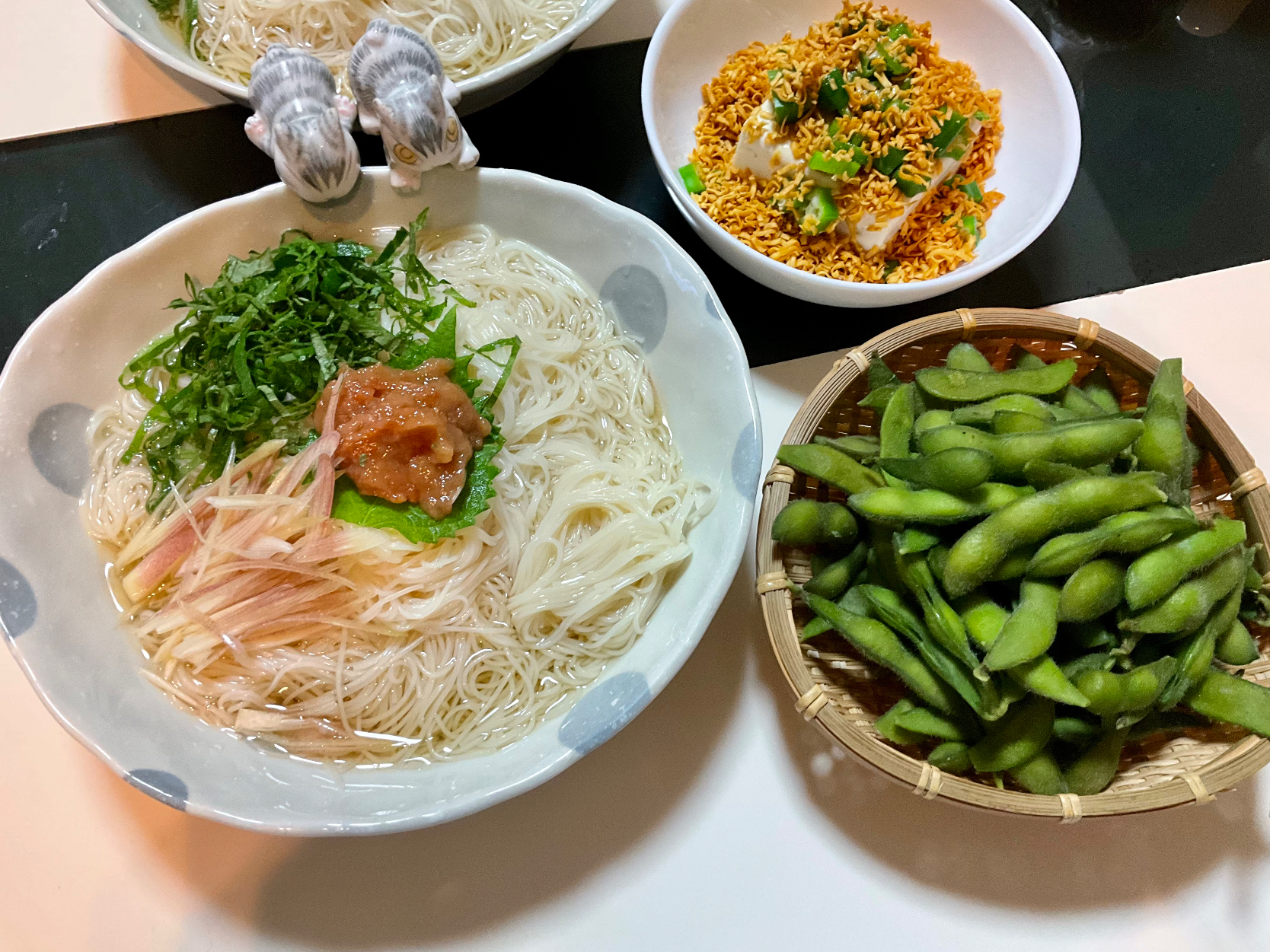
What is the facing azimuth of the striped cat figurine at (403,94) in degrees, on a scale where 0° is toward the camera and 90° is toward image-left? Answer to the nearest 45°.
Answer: approximately 315°

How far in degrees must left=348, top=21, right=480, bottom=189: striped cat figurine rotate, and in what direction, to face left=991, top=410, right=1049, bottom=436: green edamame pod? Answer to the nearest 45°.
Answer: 0° — it already faces it

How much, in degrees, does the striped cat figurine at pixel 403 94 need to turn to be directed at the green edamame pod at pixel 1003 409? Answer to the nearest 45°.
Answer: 0° — it already faces it

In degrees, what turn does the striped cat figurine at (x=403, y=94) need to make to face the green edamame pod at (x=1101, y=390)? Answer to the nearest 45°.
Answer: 0° — it already faces it
